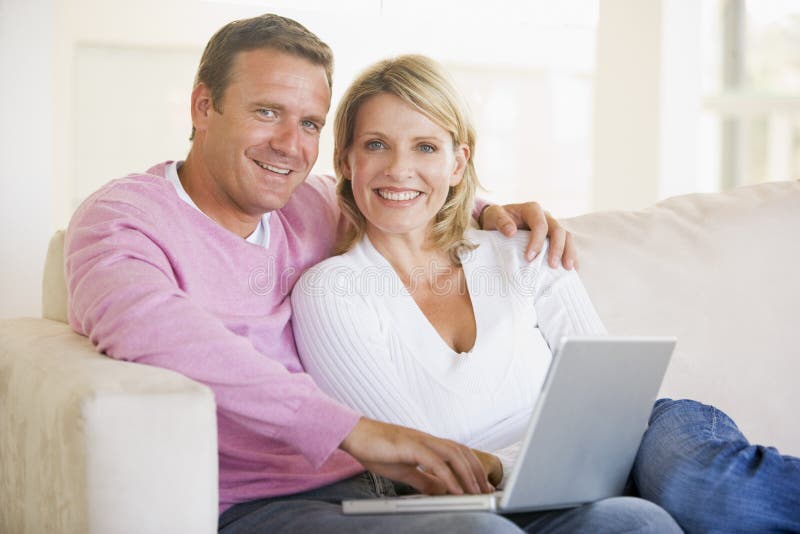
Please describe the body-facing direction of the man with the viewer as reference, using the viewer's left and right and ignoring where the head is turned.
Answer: facing the viewer and to the right of the viewer

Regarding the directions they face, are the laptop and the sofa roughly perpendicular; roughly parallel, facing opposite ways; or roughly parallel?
roughly parallel, facing opposite ways

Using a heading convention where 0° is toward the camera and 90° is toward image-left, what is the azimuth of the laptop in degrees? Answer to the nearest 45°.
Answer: approximately 135°

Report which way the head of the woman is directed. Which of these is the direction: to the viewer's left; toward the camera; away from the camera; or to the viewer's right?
toward the camera
